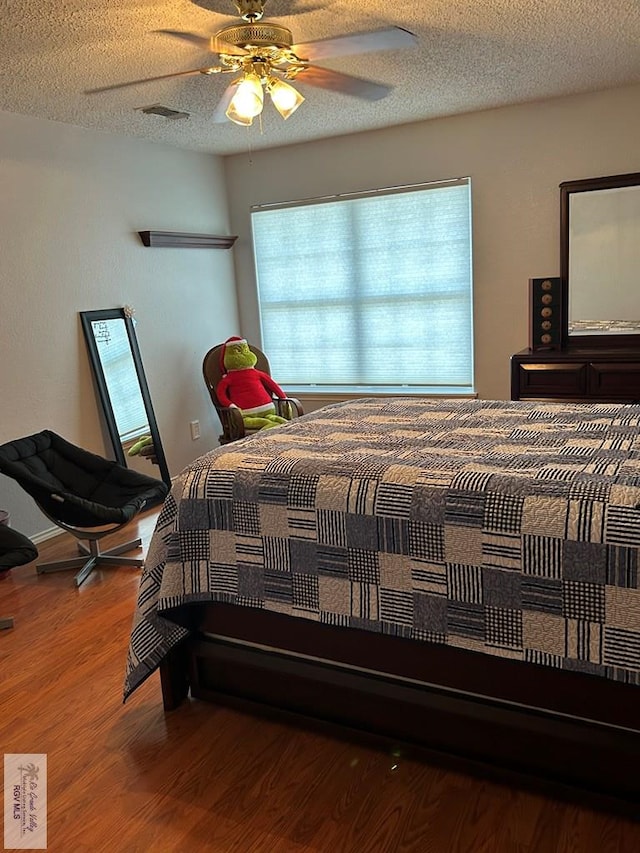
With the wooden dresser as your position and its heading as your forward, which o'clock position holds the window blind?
The window blind is roughly at 4 o'clock from the wooden dresser.

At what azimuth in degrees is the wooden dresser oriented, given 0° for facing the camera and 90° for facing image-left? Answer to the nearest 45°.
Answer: approximately 0°

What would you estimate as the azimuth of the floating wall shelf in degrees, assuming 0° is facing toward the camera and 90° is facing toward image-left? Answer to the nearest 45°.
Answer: approximately 315°

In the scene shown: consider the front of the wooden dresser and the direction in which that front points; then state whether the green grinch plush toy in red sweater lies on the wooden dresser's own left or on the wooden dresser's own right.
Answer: on the wooden dresser's own right

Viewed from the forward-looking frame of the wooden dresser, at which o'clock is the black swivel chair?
The black swivel chair is roughly at 2 o'clock from the wooden dresser.

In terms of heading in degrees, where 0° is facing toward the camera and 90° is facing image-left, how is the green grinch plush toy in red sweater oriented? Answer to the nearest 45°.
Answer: approximately 315°
